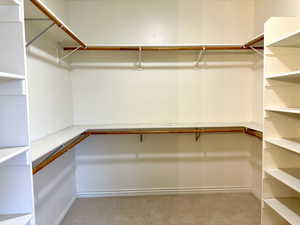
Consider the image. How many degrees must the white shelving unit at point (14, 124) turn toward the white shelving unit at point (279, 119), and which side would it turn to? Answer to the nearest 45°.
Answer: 0° — it already faces it

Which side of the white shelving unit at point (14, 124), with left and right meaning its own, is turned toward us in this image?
right
